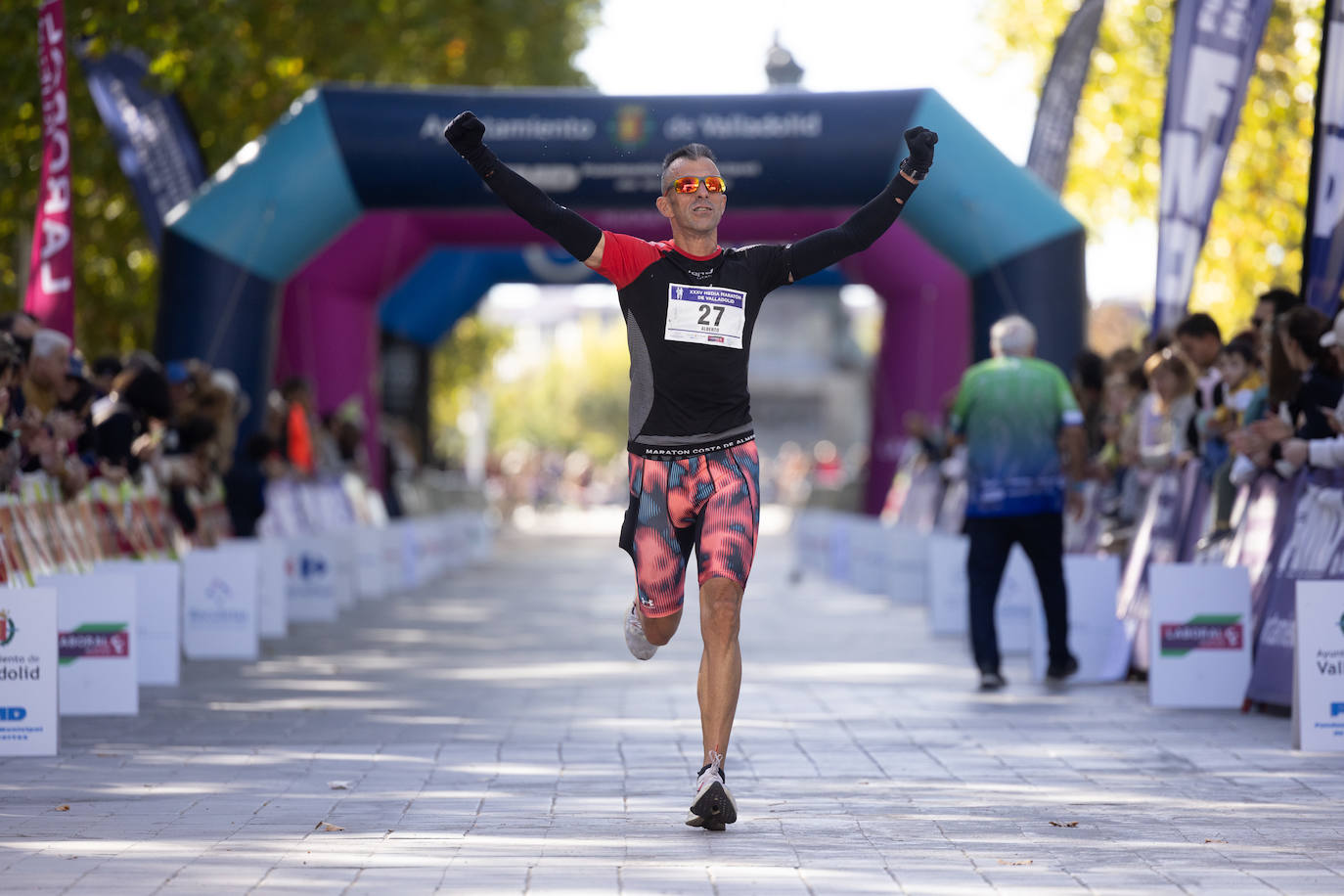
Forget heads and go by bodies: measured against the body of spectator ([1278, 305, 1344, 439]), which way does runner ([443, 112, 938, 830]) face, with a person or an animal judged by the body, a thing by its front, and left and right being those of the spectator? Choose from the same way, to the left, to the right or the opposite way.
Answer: to the left

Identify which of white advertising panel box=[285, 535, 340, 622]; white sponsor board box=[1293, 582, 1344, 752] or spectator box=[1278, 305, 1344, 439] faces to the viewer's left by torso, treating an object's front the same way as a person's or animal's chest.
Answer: the spectator

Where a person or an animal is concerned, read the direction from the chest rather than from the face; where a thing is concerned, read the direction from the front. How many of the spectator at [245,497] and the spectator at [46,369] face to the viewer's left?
0

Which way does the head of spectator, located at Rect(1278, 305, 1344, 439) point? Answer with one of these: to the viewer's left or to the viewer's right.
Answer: to the viewer's left

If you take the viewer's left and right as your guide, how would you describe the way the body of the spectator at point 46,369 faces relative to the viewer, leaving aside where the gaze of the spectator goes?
facing to the right of the viewer

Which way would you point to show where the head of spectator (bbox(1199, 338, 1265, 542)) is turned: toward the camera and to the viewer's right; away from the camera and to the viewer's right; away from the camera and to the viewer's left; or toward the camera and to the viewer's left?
toward the camera and to the viewer's left

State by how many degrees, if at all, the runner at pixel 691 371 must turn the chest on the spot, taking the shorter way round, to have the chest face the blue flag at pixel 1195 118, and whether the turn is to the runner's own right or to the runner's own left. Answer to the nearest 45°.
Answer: approximately 135° to the runner's own left

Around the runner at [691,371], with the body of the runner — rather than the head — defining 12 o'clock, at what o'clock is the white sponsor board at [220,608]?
The white sponsor board is roughly at 5 o'clock from the runner.

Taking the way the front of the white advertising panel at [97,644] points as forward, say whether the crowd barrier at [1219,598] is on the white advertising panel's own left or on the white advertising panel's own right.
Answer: on the white advertising panel's own left
